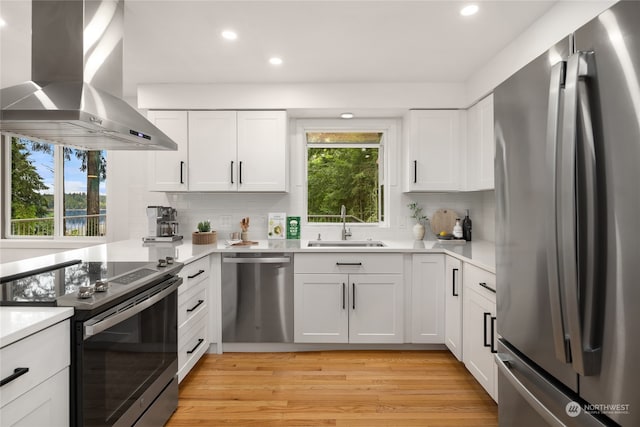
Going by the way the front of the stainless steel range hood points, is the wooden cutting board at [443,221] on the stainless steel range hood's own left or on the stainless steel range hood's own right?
on the stainless steel range hood's own left

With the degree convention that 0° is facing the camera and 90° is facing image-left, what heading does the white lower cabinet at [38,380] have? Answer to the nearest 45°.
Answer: approximately 315°

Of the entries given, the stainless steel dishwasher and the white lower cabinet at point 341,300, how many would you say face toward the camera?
2

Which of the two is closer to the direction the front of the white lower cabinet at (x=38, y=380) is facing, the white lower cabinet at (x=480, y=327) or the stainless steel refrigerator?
the stainless steel refrigerator

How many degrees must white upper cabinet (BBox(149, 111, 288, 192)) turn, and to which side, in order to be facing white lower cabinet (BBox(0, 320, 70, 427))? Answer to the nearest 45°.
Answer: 0° — it already faces it

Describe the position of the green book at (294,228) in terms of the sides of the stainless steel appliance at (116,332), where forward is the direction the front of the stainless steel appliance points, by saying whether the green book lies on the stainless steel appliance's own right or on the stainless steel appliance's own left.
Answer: on the stainless steel appliance's own left

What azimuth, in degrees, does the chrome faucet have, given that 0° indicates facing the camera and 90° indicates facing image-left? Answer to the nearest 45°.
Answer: approximately 0°

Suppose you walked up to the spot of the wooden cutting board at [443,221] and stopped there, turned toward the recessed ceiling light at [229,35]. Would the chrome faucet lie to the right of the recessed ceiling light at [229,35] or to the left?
right

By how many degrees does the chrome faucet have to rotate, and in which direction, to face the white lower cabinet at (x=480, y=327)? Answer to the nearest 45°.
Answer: approximately 45° to its left
